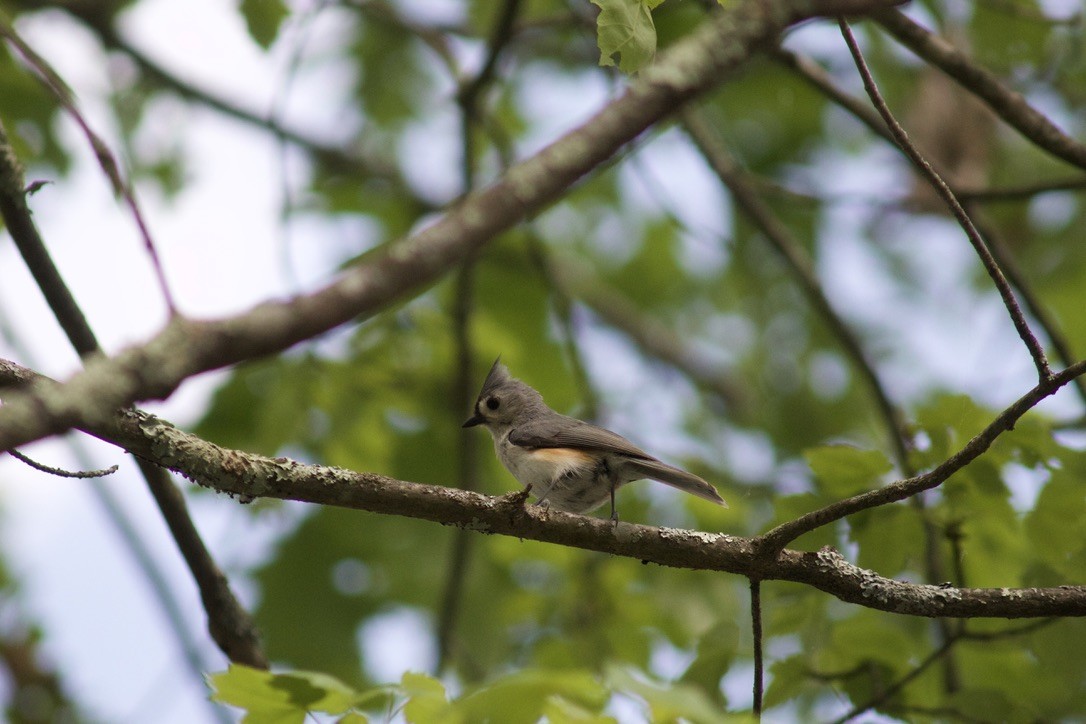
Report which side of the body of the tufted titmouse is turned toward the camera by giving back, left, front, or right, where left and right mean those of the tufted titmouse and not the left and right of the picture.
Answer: left

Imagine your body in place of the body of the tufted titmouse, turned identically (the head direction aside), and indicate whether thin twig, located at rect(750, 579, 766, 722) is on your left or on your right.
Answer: on your left

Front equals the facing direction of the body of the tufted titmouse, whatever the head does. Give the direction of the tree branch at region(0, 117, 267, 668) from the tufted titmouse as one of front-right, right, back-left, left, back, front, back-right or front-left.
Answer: front-left

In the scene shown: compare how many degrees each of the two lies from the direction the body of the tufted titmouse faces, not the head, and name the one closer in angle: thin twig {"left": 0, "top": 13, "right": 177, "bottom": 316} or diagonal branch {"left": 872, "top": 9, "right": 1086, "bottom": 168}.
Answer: the thin twig

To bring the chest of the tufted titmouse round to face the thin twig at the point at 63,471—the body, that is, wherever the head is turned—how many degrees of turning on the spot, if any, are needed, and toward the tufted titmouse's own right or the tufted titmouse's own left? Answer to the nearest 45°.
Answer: approximately 45° to the tufted titmouse's own left

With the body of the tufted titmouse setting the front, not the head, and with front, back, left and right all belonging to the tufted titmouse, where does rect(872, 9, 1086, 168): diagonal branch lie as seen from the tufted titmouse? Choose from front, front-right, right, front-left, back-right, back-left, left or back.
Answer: back-left
